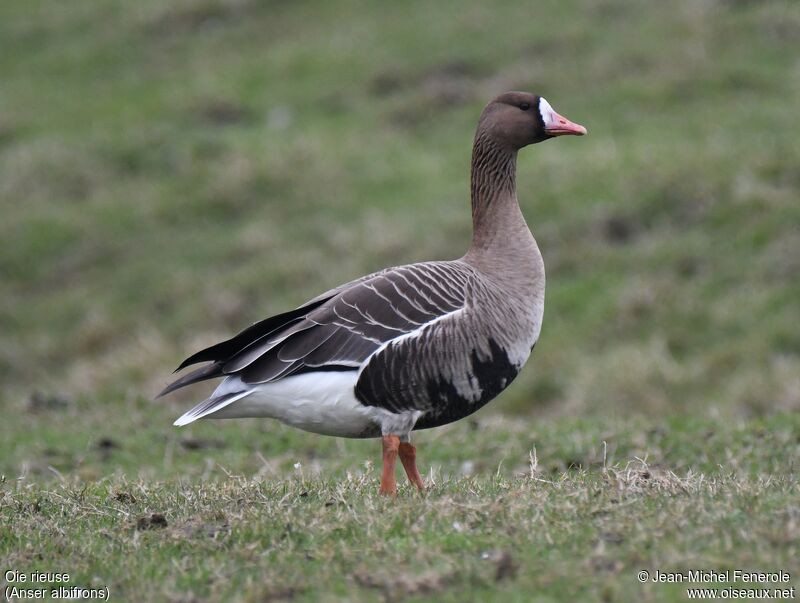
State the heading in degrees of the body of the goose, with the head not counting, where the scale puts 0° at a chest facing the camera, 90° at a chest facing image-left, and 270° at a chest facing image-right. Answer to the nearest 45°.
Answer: approximately 270°
